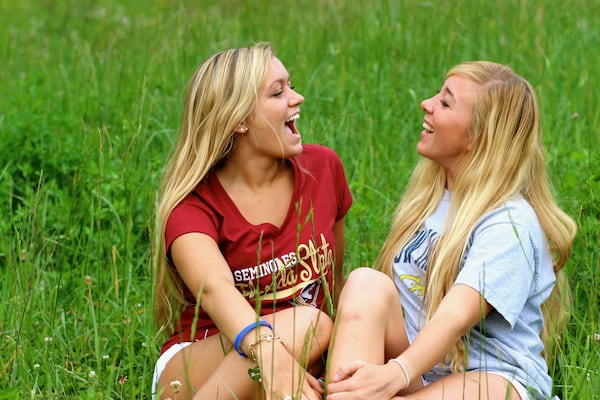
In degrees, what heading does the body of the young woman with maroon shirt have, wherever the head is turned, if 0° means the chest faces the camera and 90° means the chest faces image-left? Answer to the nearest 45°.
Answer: approximately 315°

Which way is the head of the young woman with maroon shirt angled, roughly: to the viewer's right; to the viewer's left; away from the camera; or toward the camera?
to the viewer's right
